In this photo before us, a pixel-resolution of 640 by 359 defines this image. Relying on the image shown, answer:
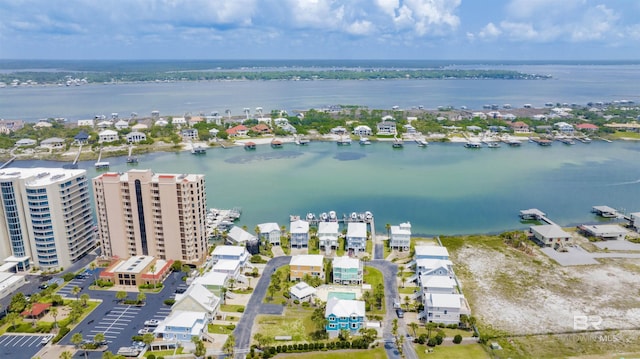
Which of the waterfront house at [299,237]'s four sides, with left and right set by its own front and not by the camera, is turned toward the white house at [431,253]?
left

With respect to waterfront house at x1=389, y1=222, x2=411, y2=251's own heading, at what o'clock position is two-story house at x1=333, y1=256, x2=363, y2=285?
The two-story house is roughly at 1 o'clock from the waterfront house.

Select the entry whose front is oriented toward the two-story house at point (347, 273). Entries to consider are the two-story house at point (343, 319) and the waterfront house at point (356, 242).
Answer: the waterfront house

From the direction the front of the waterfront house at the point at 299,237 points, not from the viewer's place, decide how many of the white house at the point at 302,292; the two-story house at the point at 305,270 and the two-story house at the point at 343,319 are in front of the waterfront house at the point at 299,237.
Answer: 3

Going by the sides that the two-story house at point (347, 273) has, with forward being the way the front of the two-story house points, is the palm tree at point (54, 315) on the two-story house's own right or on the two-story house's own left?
on the two-story house's own right

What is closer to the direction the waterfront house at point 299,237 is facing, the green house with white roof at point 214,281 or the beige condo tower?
the green house with white roof

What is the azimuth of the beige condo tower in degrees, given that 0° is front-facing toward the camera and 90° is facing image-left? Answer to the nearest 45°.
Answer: approximately 0°

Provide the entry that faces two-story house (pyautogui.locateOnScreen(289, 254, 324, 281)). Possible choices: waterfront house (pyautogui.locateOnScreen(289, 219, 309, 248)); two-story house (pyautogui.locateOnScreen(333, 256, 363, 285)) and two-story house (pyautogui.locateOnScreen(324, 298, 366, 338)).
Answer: the waterfront house

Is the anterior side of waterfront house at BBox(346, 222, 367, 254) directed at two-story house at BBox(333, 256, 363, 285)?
yes
